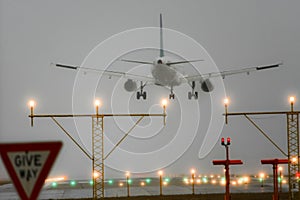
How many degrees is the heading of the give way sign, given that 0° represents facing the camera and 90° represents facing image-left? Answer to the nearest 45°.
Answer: approximately 0°
